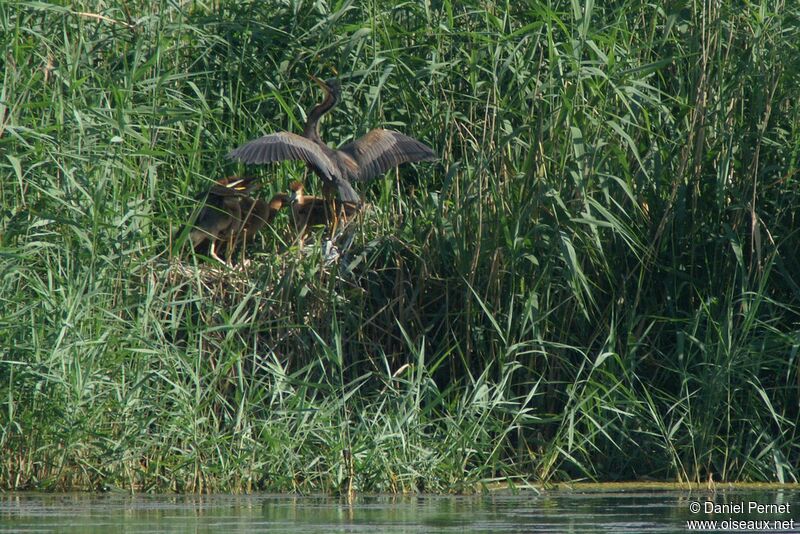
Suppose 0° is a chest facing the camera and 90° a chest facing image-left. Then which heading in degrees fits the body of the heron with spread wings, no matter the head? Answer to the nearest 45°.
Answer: approximately 135°
